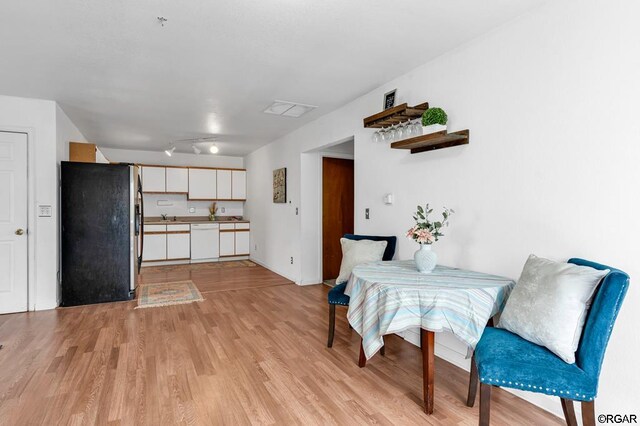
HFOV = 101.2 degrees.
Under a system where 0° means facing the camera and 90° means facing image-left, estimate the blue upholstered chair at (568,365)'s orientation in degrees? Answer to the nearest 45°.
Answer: approximately 90°

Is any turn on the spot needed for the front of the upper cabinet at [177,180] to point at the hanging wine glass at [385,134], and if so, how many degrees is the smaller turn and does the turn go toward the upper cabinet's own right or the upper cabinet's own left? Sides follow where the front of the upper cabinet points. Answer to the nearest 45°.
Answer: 0° — it already faces it

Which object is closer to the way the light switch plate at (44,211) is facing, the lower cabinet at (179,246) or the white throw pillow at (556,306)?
the white throw pillow

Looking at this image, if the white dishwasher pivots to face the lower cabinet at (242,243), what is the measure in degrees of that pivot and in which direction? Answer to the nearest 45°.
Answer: approximately 90° to its left

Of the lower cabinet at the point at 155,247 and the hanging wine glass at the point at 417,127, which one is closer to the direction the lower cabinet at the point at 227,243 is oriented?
the hanging wine glass
